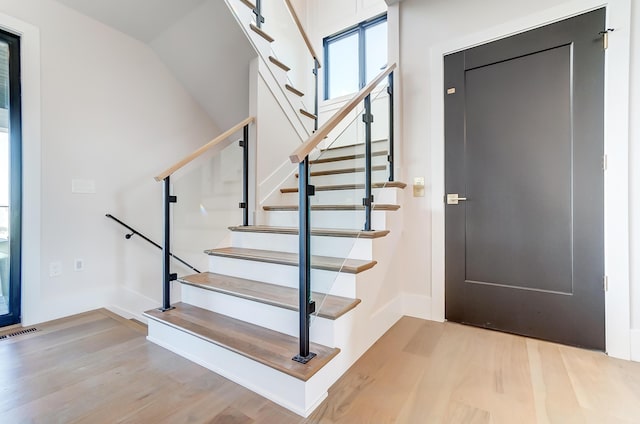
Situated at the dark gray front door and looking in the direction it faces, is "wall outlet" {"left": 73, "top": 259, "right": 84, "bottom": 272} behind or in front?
in front

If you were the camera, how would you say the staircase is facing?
facing the viewer and to the left of the viewer

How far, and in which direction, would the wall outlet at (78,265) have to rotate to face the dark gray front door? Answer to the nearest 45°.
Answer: approximately 45° to its left

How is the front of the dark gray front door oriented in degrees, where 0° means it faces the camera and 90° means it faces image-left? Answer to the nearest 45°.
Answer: approximately 45°

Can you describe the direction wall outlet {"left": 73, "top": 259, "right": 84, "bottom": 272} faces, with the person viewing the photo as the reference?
facing the viewer

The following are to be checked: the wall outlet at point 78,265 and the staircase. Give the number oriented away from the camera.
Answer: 0

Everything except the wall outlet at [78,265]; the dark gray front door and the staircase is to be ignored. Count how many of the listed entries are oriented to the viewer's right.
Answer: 0

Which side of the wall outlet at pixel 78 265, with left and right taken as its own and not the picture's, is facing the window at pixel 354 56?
left

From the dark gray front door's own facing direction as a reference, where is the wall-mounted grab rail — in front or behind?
in front
